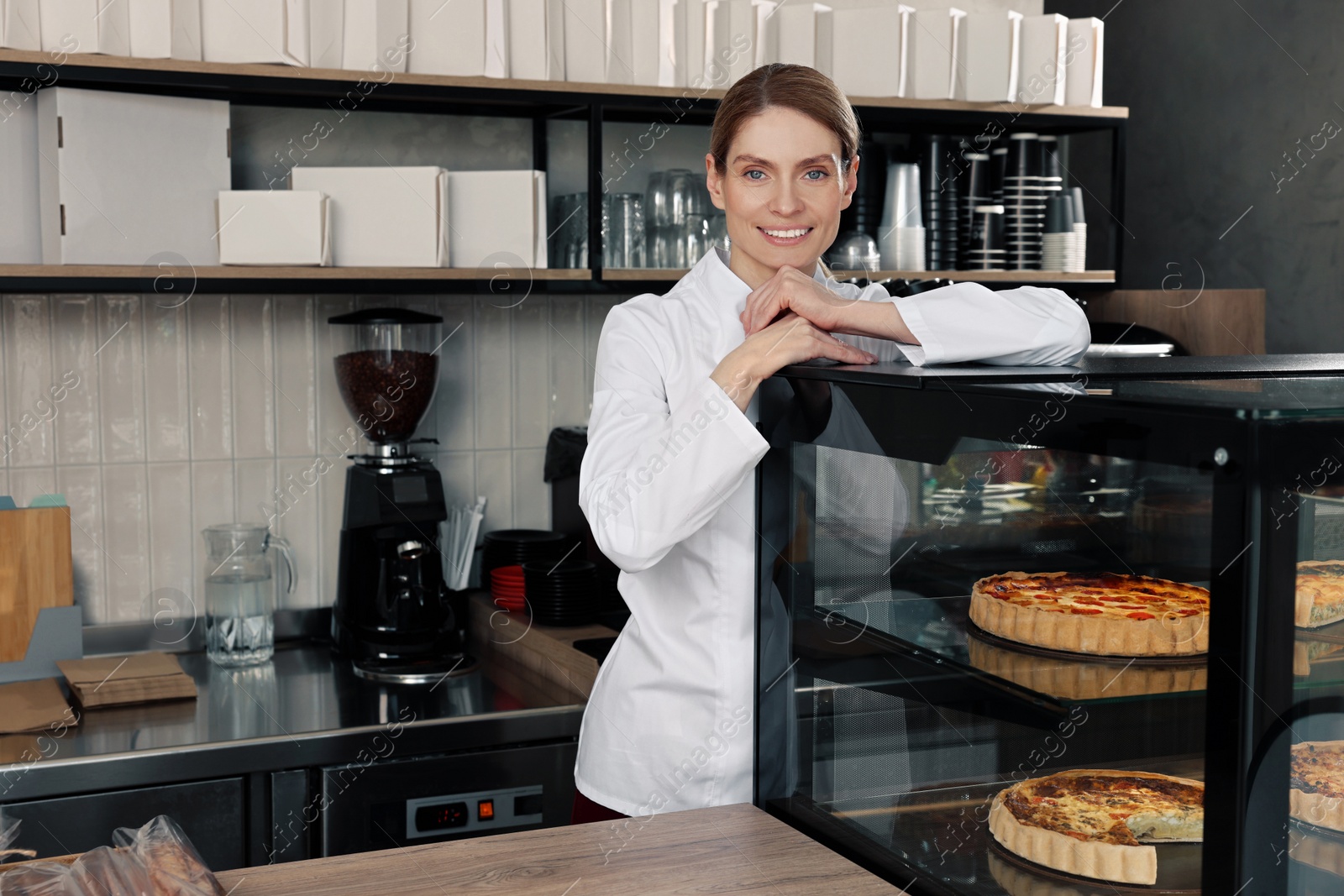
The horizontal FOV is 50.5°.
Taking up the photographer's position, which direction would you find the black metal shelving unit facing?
facing the viewer

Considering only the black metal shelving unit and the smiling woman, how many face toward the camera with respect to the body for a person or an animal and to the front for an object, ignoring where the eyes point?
2

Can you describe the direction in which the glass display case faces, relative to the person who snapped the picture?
facing the viewer and to the right of the viewer

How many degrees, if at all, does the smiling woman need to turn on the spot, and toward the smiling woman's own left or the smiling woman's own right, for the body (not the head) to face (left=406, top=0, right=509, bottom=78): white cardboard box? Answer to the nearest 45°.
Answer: approximately 135° to the smiling woman's own right

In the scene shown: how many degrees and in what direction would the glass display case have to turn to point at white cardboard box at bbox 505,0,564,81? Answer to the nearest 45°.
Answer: approximately 180°

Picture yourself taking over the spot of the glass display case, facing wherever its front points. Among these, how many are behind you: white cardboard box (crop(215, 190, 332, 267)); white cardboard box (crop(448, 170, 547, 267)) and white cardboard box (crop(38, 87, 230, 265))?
3

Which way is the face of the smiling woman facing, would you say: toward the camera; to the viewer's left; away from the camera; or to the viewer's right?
toward the camera

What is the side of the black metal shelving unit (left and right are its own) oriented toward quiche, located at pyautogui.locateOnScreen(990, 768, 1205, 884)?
front

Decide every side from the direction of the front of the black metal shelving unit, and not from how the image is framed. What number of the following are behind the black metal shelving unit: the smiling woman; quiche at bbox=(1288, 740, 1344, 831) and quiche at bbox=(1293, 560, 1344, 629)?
0

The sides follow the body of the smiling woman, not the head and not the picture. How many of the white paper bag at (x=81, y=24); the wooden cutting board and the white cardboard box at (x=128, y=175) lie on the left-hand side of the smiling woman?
0

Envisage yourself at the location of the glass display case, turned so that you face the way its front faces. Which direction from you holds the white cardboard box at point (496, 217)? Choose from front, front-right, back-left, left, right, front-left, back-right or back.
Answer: back

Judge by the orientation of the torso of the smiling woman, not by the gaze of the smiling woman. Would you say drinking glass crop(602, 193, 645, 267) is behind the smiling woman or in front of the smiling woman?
behind

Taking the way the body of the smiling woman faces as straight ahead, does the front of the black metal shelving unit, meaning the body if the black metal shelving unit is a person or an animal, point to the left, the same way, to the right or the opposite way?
the same way

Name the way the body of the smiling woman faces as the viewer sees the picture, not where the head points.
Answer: toward the camera

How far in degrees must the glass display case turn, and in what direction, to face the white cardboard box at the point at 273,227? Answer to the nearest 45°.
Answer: approximately 180°

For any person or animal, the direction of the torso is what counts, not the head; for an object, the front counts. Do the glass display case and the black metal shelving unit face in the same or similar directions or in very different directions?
same or similar directions
